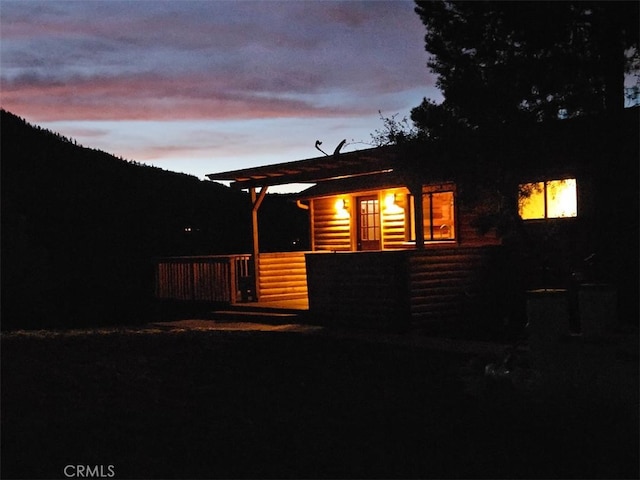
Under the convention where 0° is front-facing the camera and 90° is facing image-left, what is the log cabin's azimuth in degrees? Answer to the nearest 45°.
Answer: approximately 45°
